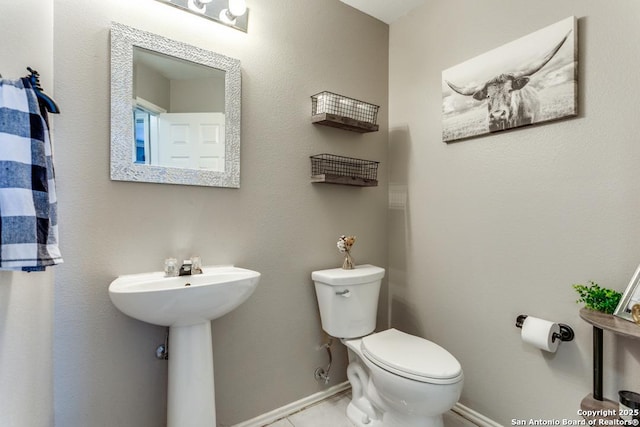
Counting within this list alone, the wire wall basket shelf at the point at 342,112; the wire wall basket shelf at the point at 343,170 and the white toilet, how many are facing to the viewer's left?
0

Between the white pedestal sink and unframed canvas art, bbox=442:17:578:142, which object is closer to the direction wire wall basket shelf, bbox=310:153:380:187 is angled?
the unframed canvas art

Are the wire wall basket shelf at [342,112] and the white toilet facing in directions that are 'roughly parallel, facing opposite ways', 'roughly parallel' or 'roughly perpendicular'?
roughly parallel

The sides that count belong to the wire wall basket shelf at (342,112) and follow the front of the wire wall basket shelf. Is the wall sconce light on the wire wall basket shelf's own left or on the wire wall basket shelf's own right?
on the wire wall basket shelf's own right

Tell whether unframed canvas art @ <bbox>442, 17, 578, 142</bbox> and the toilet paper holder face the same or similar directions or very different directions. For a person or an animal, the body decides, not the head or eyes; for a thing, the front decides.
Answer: same or similar directions

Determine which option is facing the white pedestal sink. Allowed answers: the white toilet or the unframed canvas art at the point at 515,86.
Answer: the unframed canvas art

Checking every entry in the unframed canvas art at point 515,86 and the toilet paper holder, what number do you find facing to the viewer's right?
0

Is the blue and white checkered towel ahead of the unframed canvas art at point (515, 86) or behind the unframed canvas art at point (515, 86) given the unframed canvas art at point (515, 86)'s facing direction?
ahead

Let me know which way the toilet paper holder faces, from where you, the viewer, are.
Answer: facing the viewer and to the left of the viewer

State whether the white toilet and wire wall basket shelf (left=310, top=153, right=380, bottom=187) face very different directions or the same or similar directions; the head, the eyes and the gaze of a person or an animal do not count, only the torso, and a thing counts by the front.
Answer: same or similar directions

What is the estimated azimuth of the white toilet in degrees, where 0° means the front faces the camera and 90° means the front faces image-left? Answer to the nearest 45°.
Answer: approximately 315°

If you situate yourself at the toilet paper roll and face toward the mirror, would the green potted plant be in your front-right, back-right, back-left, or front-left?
back-left
